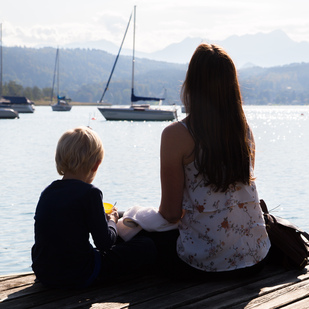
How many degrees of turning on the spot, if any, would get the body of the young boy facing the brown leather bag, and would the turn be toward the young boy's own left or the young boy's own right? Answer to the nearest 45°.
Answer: approximately 45° to the young boy's own right

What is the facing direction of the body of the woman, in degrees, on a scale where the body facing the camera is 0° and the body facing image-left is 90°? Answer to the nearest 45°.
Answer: approximately 135°

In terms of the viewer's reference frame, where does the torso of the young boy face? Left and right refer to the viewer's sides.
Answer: facing away from the viewer and to the right of the viewer

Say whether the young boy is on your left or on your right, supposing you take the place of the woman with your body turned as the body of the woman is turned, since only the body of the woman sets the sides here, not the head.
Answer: on your left

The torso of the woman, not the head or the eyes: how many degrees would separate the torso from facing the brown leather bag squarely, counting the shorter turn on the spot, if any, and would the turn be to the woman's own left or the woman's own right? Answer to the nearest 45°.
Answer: approximately 90° to the woman's own right

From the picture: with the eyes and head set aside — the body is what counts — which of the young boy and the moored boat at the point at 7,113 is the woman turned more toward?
the moored boat

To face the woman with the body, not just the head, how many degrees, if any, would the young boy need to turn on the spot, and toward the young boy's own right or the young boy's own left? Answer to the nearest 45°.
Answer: approximately 45° to the young boy's own right

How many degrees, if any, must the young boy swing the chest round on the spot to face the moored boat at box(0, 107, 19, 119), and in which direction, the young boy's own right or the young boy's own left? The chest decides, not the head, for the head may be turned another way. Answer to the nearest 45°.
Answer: approximately 45° to the young boy's own left

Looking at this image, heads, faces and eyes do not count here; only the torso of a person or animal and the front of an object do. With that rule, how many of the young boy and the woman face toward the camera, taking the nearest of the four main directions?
0

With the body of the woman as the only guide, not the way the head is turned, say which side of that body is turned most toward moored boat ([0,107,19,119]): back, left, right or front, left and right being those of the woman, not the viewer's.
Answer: front

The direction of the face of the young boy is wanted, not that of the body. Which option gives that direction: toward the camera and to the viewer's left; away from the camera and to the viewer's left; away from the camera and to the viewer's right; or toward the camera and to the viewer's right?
away from the camera and to the viewer's right

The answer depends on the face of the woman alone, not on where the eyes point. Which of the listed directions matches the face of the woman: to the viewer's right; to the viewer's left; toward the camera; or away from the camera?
away from the camera
